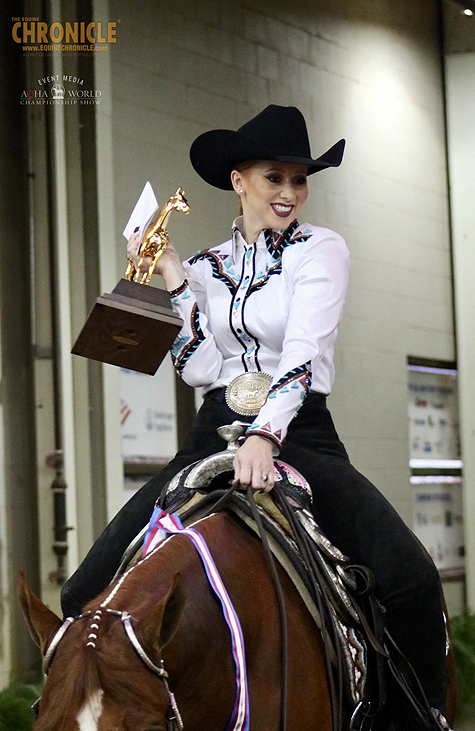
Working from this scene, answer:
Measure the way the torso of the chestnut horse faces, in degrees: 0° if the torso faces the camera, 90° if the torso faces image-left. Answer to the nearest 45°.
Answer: approximately 45°
